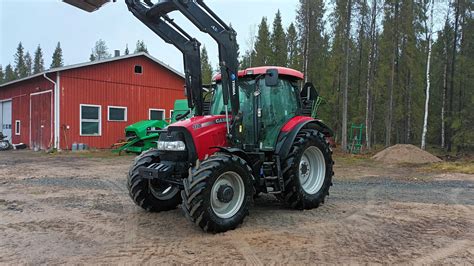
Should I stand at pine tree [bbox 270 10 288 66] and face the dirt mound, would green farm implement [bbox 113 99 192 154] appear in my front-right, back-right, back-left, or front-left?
front-right

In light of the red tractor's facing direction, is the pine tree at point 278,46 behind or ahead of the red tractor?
behind

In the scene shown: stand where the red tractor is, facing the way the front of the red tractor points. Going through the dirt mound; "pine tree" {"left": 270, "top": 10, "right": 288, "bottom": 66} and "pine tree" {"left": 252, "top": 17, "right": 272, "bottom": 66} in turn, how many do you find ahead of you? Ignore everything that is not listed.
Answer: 0

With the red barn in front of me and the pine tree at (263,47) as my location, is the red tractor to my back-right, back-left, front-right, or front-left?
front-left

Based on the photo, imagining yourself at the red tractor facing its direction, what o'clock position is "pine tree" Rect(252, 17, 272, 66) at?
The pine tree is roughly at 5 o'clock from the red tractor.

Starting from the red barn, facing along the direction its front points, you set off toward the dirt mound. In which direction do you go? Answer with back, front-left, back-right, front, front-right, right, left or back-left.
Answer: left

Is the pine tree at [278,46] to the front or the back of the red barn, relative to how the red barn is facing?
to the back

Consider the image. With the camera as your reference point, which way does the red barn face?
facing the viewer and to the left of the viewer

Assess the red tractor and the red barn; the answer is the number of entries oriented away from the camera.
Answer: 0

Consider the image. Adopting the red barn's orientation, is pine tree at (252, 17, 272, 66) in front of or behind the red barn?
behind

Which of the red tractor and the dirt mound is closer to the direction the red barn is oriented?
the red tractor

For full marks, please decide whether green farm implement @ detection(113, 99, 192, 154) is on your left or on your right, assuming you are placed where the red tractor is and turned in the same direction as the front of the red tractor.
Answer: on your right

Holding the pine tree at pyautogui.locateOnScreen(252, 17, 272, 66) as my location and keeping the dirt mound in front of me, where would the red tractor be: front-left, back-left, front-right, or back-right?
front-right

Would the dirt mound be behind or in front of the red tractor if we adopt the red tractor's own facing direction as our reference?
behind
